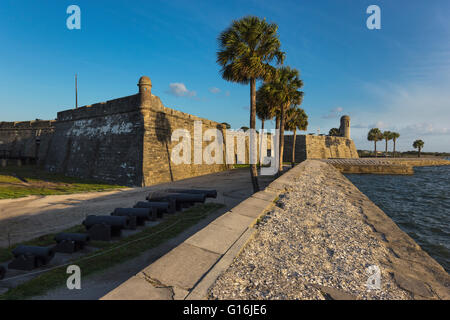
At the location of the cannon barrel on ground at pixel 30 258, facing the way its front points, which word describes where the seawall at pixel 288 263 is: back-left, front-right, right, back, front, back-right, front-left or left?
front-right

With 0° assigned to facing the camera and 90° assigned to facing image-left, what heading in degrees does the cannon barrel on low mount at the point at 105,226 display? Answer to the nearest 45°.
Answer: approximately 270°

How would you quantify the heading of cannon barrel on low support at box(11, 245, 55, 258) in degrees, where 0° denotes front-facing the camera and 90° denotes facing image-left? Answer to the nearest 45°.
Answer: approximately 270°

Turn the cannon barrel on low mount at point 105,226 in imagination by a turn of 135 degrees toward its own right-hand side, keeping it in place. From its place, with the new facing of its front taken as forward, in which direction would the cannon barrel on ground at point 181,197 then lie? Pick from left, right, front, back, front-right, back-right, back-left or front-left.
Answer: back

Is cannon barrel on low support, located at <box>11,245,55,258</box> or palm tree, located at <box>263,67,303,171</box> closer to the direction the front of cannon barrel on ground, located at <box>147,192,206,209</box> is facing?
the palm tree
